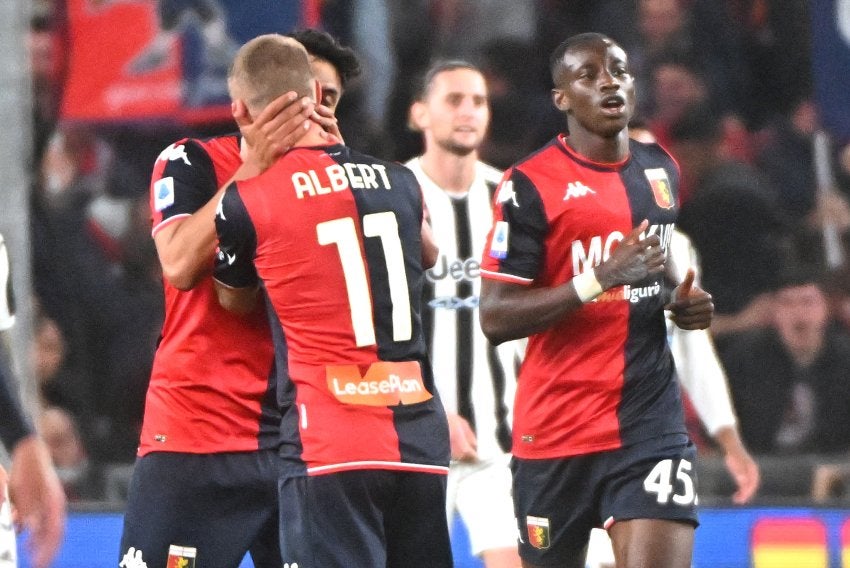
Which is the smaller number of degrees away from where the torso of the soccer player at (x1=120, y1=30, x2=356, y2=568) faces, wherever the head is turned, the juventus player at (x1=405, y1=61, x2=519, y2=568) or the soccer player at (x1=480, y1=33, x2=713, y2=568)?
the soccer player

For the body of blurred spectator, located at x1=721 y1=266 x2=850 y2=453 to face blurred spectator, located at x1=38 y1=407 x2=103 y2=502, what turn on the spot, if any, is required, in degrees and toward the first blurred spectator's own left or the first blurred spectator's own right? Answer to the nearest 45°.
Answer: approximately 90° to the first blurred spectator's own right

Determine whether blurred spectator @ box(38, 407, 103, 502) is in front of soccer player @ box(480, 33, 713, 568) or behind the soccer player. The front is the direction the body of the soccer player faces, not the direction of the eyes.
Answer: behind

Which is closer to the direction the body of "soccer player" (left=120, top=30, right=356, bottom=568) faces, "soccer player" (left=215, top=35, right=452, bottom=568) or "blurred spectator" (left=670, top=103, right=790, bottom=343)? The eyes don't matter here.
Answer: the soccer player

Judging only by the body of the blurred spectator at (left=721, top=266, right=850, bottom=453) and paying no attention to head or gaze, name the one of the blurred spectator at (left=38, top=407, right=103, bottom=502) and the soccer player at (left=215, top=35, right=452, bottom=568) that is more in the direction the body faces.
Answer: the soccer player

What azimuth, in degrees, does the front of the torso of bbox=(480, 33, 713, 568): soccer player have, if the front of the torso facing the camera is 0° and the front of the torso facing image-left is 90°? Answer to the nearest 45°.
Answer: approximately 315°

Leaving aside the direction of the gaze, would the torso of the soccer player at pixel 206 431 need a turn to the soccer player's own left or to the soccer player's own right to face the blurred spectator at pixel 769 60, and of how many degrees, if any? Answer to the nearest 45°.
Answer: approximately 90° to the soccer player's own left

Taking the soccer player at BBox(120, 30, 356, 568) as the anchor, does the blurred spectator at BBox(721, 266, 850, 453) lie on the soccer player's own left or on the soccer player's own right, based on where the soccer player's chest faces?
on the soccer player's own left
